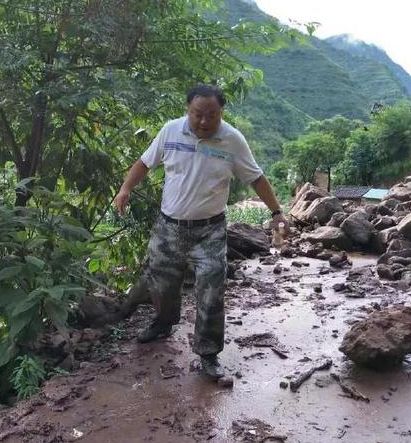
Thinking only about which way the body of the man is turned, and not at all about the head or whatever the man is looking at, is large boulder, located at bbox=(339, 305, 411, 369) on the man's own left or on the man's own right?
on the man's own left

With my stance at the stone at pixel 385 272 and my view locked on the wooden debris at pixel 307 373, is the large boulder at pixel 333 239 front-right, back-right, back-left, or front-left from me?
back-right

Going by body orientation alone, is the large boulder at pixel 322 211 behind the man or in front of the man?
behind

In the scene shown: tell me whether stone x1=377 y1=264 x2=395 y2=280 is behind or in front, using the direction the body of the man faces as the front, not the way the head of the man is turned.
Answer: behind

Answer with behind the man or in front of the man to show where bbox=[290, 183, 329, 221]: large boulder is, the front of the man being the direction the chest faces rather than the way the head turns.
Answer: behind

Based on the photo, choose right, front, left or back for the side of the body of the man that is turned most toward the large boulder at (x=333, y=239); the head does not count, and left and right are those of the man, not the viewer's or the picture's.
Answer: back

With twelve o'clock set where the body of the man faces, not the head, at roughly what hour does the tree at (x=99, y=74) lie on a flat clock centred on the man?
The tree is roughly at 5 o'clock from the man.

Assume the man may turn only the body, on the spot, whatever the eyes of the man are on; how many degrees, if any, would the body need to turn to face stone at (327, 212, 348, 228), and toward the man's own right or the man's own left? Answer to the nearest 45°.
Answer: approximately 180°

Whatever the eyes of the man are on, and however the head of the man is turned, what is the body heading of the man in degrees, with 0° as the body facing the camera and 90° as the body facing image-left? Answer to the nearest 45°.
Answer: approximately 0°

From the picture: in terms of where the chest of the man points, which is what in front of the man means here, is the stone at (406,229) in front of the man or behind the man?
behind

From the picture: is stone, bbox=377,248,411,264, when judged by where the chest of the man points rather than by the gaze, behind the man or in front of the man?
behind
